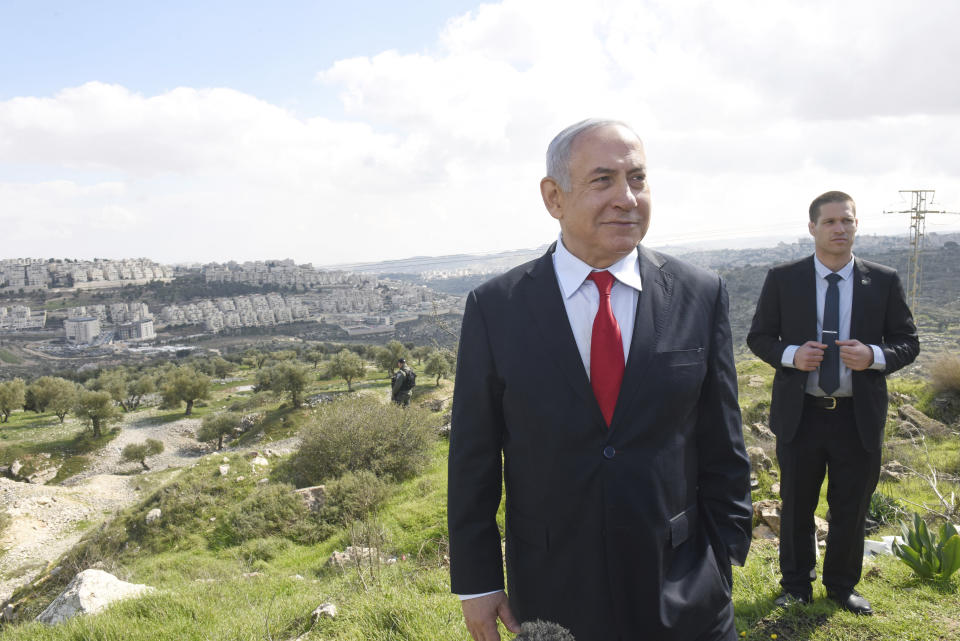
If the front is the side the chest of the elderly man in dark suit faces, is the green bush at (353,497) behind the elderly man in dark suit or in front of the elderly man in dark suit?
behind

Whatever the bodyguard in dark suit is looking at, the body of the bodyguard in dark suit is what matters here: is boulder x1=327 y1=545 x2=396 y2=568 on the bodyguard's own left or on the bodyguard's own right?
on the bodyguard's own right

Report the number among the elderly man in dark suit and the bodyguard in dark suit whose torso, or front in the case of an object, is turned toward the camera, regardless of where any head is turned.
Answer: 2

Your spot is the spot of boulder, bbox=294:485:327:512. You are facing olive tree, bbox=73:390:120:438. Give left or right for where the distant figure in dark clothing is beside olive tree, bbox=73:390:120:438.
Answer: right

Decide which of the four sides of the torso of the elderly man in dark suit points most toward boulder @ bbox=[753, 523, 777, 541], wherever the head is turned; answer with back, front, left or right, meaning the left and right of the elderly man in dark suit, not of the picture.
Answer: back

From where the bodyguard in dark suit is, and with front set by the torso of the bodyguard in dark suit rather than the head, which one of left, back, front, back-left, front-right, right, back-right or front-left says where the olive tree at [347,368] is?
back-right

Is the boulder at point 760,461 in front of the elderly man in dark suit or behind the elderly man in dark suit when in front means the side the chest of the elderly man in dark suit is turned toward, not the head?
behind

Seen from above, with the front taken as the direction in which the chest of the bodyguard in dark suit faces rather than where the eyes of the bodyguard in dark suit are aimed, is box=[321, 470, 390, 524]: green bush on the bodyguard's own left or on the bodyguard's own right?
on the bodyguard's own right
